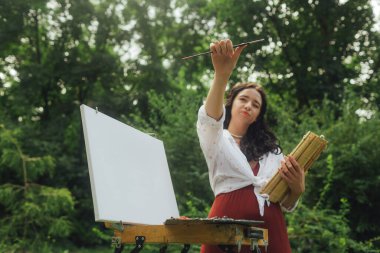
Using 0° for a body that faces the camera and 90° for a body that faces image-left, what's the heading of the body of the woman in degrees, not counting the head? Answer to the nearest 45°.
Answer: approximately 315°
